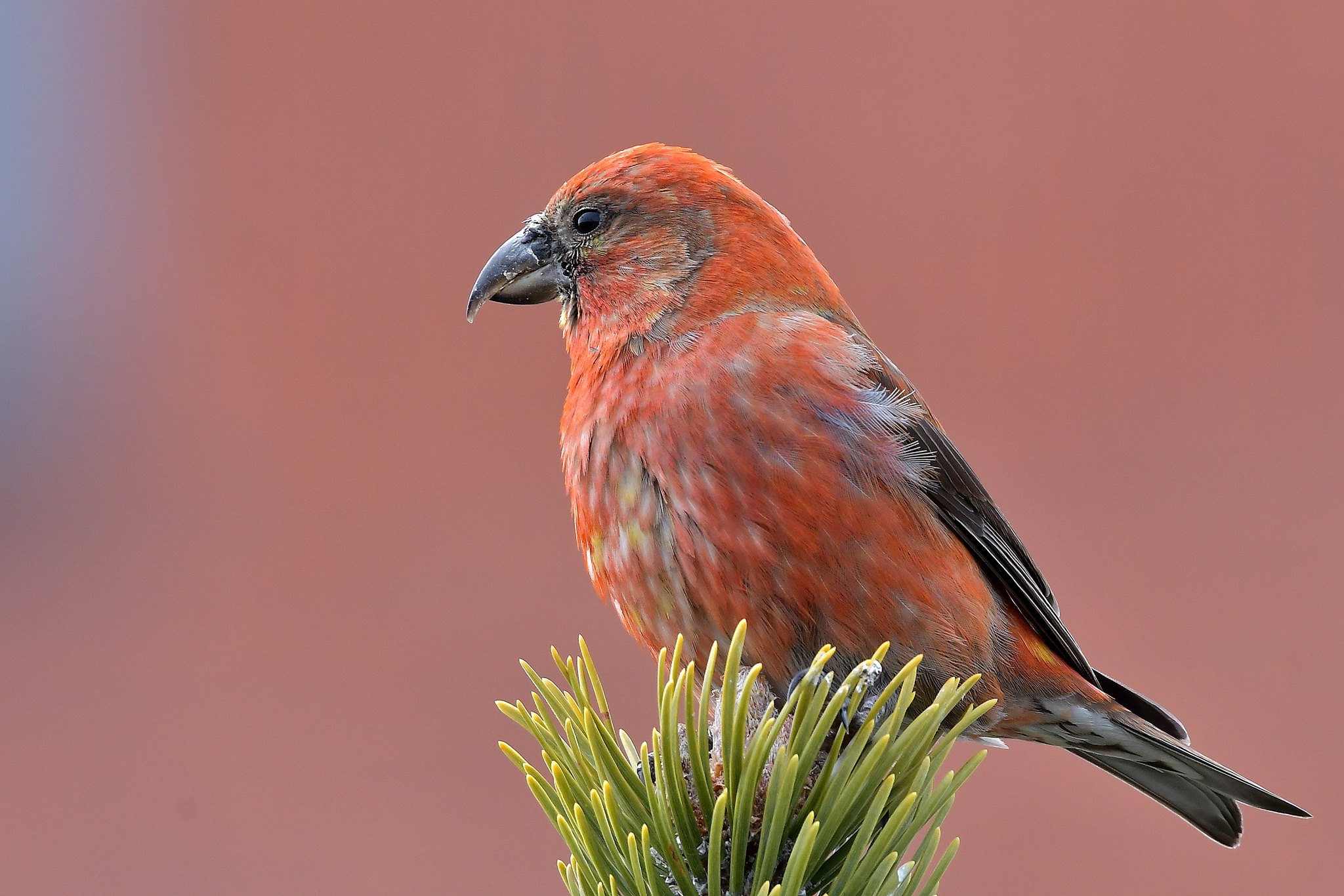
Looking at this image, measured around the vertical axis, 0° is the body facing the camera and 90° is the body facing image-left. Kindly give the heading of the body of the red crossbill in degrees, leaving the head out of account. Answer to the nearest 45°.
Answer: approximately 90°
